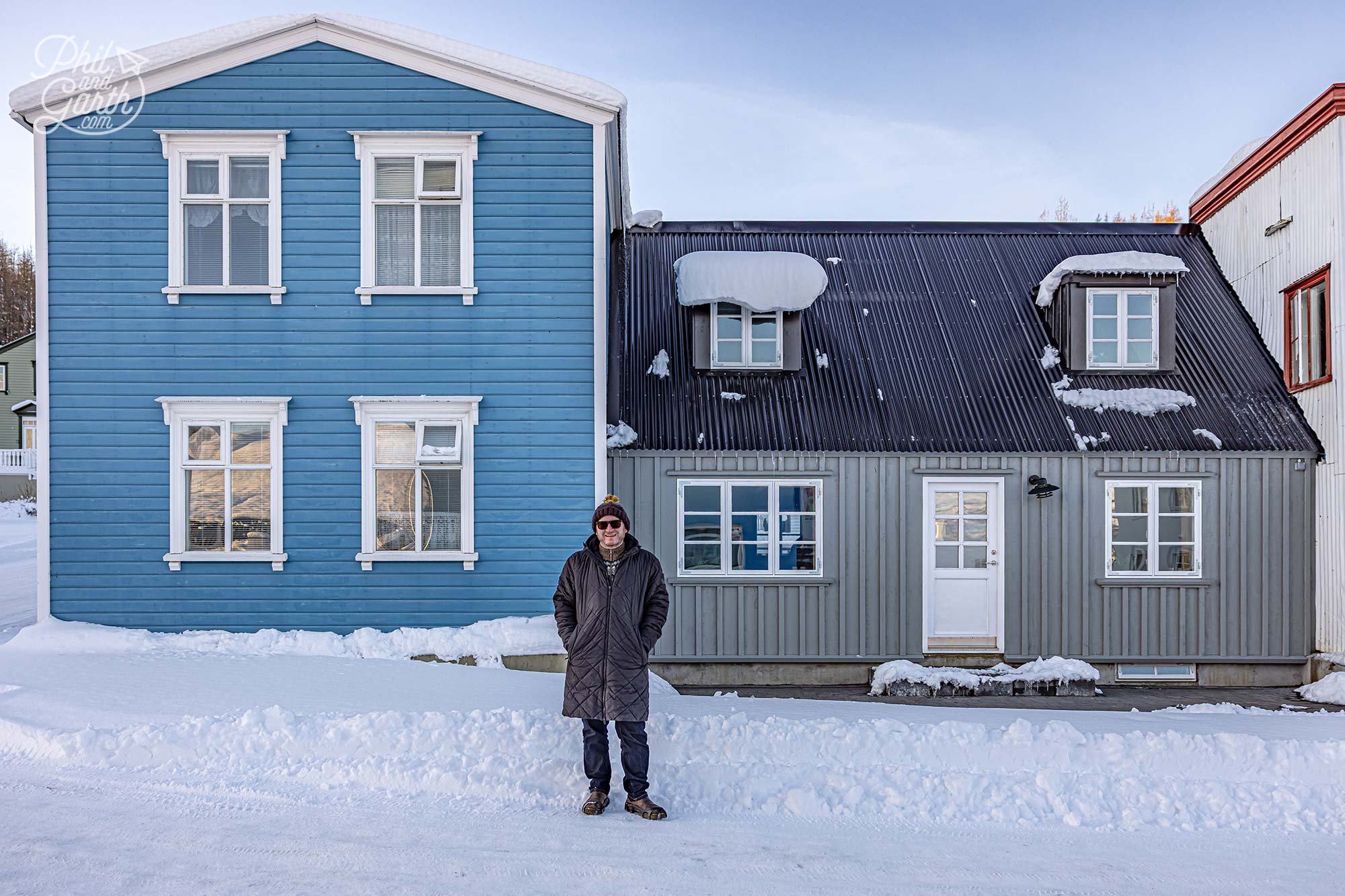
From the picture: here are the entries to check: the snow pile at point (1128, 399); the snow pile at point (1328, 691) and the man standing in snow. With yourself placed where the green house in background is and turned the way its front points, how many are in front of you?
3

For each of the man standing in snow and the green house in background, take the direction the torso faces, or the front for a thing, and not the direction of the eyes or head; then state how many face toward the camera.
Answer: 2

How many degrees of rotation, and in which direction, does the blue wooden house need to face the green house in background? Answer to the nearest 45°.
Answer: approximately 180°

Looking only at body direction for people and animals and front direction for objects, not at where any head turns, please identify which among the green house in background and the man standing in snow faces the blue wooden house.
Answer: the green house in background

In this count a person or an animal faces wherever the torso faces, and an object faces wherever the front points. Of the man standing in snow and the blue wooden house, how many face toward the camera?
2

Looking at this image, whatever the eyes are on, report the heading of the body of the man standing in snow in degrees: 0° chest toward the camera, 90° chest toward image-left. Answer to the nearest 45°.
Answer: approximately 0°
